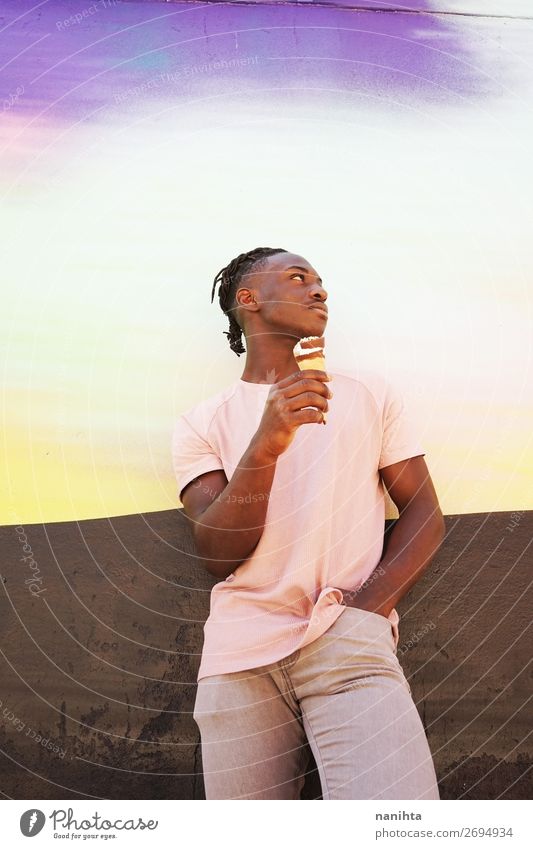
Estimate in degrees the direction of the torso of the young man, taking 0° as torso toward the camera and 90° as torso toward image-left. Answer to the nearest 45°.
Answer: approximately 0°
